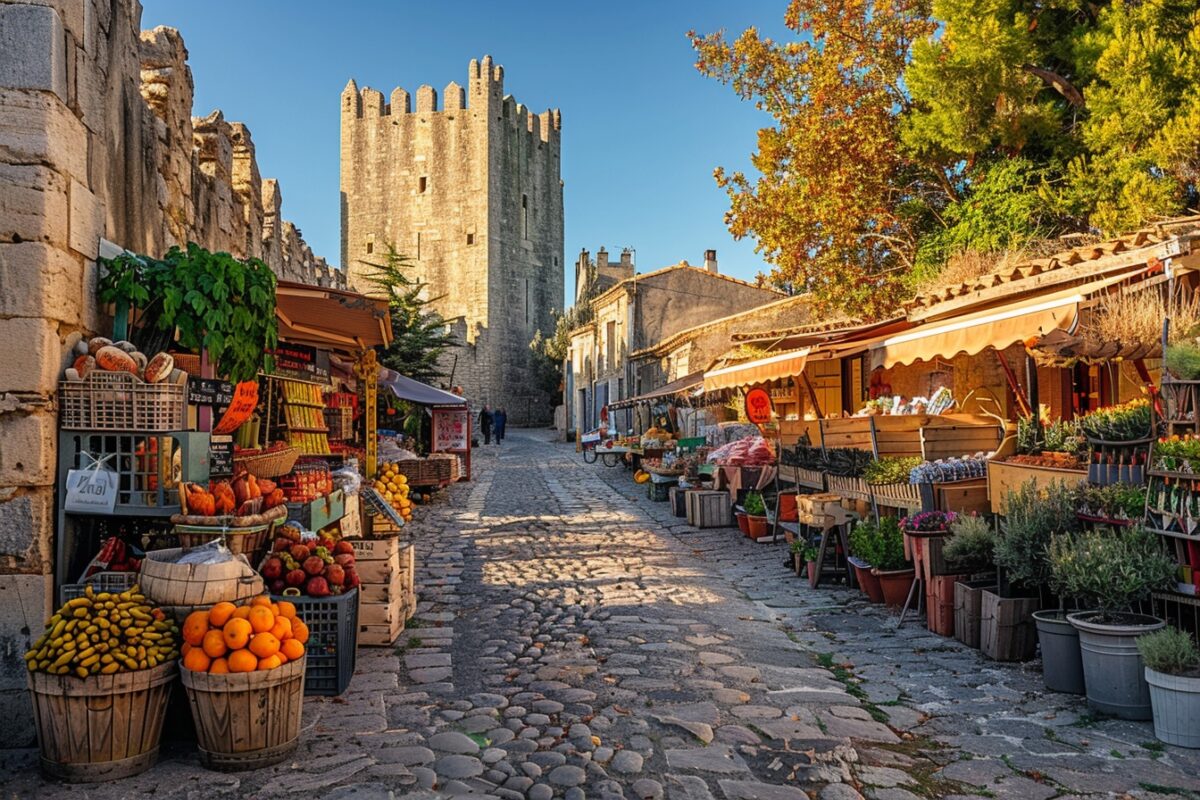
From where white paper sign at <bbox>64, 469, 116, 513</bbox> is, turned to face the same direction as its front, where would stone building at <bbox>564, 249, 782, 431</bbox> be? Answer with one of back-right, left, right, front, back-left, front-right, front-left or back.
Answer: back-left

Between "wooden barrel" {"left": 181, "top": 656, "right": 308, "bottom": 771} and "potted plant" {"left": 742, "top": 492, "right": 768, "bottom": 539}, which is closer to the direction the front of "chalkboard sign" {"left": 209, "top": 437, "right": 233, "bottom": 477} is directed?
the wooden barrel

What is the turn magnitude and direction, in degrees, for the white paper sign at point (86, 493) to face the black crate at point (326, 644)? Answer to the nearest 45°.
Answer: approximately 90° to its left

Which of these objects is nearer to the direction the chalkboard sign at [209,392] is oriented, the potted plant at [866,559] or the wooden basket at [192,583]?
the wooden basket

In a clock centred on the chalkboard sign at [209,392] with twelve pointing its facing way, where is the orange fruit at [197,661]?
The orange fruit is roughly at 12 o'clock from the chalkboard sign.

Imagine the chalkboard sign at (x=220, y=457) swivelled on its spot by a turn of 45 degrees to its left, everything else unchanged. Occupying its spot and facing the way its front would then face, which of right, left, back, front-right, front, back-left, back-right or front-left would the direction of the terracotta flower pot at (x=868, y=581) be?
front-left

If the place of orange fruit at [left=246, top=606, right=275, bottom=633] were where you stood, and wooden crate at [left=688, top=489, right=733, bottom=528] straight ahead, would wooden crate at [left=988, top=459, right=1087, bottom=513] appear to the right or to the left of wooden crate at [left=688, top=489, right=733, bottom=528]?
right

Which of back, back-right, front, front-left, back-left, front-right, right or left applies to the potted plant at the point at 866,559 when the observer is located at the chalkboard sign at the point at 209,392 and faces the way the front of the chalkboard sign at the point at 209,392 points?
left

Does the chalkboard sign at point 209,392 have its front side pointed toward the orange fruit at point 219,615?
yes

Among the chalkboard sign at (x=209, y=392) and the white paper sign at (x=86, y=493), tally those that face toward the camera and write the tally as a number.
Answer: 2

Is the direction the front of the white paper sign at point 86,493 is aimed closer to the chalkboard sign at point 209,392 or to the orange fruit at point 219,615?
the orange fruit
